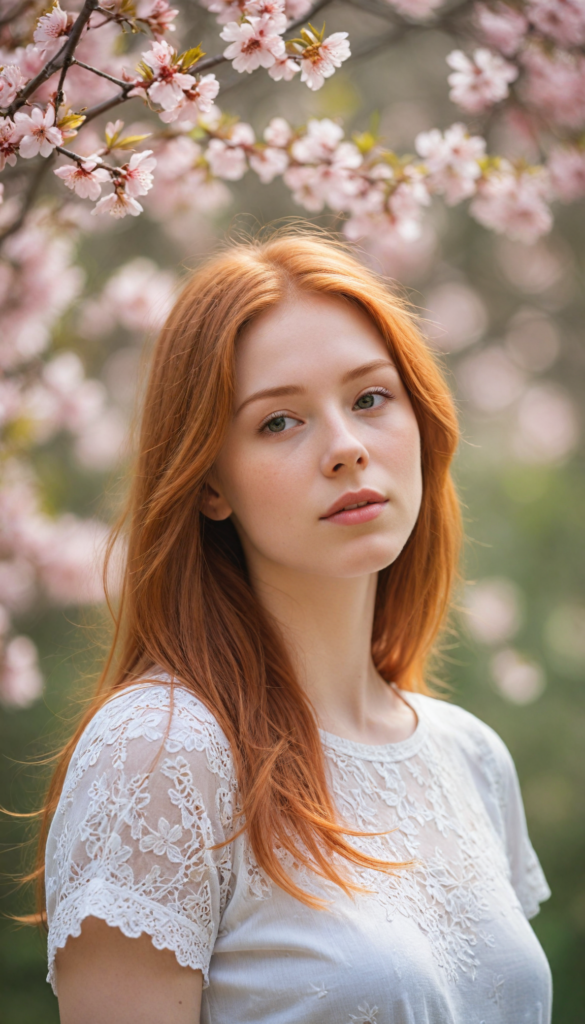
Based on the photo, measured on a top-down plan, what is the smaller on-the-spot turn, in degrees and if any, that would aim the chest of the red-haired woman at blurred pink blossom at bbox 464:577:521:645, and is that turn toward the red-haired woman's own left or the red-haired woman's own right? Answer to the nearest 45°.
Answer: approximately 135° to the red-haired woman's own left

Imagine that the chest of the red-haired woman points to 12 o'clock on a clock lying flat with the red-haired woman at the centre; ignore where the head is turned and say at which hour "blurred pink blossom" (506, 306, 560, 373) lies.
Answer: The blurred pink blossom is roughly at 8 o'clock from the red-haired woman.

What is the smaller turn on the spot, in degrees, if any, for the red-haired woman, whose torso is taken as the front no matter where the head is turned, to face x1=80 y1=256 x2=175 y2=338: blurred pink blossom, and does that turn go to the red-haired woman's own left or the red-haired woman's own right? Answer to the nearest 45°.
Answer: approximately 180°

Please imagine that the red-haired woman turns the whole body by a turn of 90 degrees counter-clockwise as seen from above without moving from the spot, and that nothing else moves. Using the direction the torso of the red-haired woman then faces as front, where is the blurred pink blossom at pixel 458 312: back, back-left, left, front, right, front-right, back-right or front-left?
front-left

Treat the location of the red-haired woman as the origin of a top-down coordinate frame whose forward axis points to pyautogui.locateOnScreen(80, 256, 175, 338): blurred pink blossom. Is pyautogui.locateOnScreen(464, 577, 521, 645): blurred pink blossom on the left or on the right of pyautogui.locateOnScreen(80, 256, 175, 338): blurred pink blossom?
right

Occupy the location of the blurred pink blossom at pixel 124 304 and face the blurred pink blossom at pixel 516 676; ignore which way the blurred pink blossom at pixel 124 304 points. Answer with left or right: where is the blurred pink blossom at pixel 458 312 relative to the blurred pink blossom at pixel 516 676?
left

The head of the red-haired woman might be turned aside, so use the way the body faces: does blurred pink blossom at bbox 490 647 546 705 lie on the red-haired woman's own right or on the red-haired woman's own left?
on the red-haired woman's own left

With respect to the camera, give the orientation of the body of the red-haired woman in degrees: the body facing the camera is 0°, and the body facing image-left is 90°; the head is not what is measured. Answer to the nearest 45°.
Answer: approximately 315°

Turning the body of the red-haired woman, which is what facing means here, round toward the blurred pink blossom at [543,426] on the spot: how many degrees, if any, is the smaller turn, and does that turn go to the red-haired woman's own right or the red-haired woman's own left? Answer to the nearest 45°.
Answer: approximately 135° to the red-haired woman's own left
